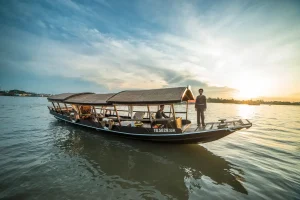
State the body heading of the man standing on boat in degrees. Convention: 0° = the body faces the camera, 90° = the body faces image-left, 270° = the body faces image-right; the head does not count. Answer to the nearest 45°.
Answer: approximately 0°
